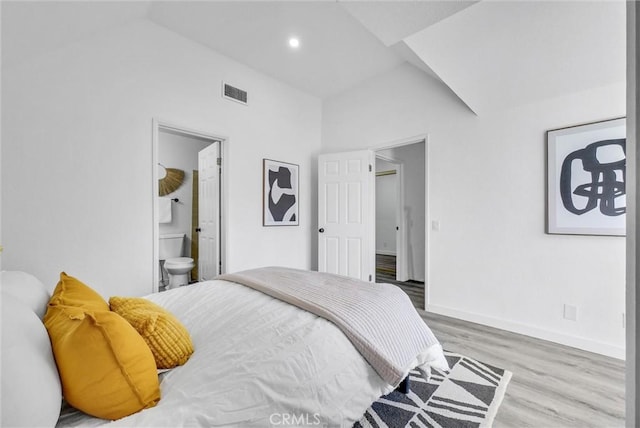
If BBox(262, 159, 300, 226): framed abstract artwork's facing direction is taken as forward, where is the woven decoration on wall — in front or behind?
behind

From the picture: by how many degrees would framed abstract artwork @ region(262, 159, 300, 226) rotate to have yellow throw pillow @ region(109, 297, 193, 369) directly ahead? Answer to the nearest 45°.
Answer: approximately 45° to its right

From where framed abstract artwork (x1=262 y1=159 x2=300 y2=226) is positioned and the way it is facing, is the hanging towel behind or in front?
behind

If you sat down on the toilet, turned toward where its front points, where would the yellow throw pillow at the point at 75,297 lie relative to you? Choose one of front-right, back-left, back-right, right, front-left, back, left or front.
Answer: front-right

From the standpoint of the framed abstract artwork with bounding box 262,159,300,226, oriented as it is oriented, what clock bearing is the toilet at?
The toilet is roughly at 5 o'clock from the framed abstract artwork.

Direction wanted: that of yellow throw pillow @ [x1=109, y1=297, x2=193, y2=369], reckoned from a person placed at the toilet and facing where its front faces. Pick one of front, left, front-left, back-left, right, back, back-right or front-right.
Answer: front-right

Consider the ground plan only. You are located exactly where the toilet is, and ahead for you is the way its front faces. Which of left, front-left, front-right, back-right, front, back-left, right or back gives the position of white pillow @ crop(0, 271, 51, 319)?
front-right

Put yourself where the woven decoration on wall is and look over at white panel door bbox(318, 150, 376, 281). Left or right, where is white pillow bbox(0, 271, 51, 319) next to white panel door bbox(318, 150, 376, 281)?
right

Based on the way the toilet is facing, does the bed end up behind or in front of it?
in front

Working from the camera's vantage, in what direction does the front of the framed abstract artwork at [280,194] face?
facing the viewer and to the right of the viewer

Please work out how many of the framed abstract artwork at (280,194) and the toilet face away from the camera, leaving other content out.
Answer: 0

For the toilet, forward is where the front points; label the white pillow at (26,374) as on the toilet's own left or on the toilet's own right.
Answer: on the toilet's own right

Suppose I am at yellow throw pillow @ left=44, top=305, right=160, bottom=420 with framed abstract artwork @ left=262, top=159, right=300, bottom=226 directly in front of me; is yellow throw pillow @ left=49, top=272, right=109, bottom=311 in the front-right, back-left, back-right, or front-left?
front-left

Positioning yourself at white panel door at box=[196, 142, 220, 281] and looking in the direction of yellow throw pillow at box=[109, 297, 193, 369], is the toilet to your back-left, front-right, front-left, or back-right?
back-right
